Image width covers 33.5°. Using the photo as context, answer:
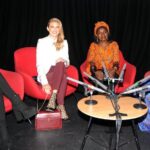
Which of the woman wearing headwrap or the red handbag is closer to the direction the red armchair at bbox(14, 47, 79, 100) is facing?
the red handbag

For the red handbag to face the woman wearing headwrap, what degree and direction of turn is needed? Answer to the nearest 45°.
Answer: approximately 135° to its left

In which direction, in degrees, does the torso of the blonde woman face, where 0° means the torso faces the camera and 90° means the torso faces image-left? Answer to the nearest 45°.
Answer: approximately 0°

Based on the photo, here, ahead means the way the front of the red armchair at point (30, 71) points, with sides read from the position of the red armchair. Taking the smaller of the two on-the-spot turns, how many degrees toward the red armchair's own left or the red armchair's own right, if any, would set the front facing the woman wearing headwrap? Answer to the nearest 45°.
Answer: approximately 45° to the red armchair's own left

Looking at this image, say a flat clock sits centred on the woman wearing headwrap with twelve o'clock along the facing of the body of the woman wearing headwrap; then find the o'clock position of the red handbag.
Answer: The red handbag is roughly at 1 o'clock from the woman wearing headwrap.
